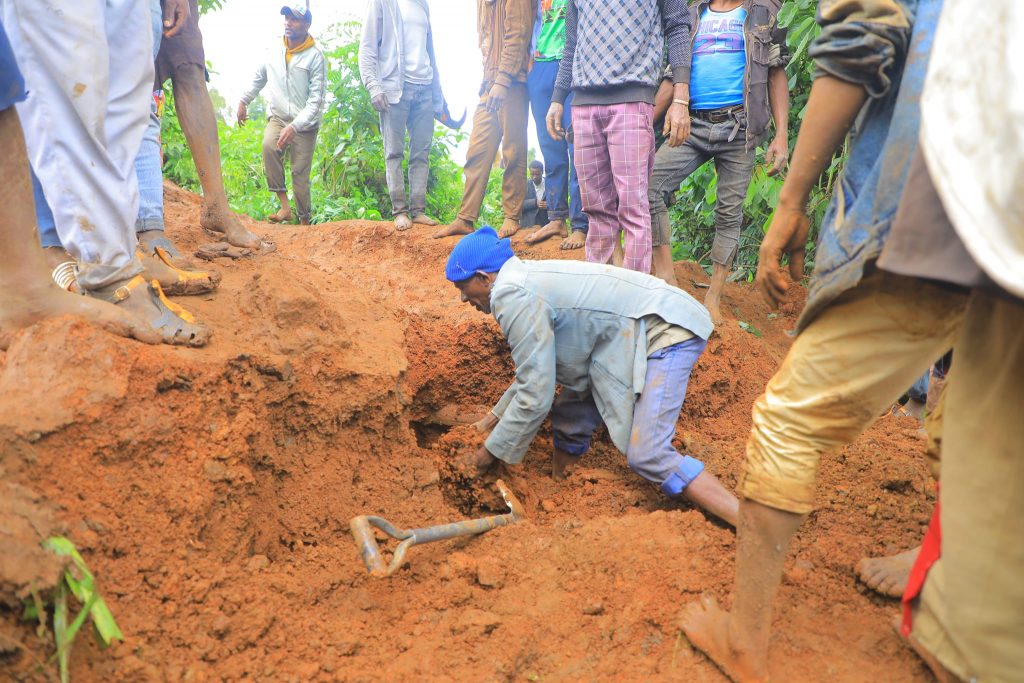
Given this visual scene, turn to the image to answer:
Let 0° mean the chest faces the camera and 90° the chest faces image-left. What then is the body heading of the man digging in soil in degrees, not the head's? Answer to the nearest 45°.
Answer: approximately 90°

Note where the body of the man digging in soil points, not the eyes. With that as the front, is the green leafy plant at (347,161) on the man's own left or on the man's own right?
on the man's own right

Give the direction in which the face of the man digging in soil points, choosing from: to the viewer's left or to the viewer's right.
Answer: to the viewer's left

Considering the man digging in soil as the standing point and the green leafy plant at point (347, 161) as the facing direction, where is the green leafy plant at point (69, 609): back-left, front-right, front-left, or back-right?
back-left

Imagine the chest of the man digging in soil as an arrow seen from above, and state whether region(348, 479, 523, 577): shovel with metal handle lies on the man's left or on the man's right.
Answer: on the man's left

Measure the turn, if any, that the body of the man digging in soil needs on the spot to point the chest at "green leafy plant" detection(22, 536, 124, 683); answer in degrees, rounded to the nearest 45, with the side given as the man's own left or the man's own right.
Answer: approximately 45° to the man's own left

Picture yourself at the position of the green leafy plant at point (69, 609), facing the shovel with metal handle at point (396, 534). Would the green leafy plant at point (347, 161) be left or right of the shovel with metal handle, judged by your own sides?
left
